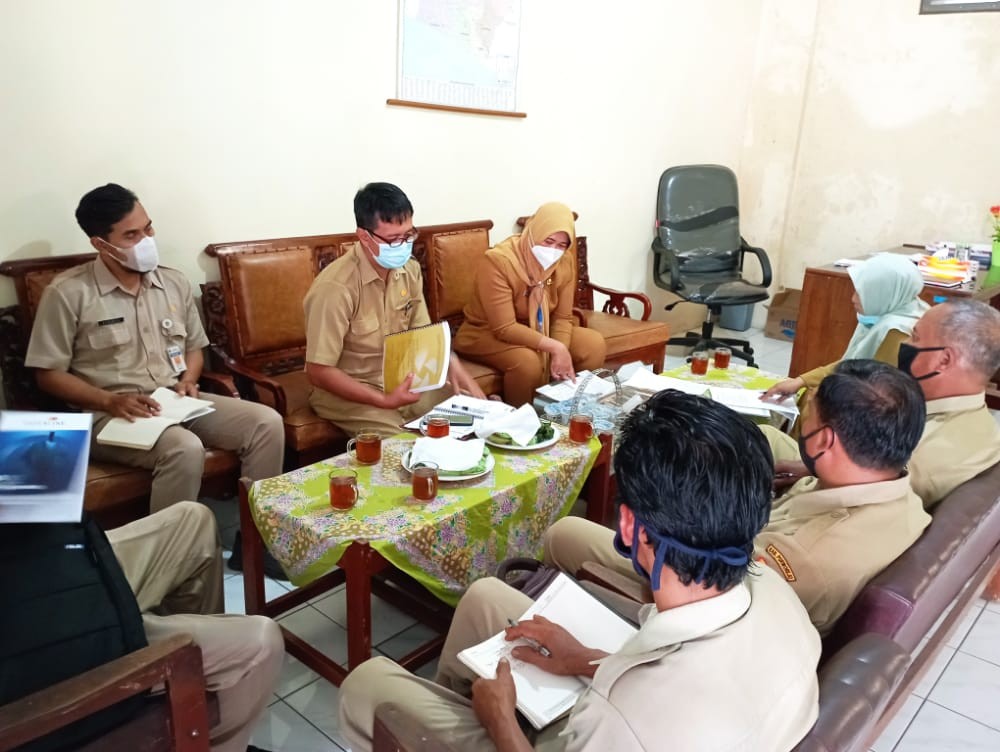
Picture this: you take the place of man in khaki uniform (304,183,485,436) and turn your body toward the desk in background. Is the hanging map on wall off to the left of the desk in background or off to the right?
left

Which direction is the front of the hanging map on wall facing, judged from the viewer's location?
facing the viewer

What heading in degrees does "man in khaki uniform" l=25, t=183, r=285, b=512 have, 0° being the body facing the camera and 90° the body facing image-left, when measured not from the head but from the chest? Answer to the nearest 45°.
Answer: approximately 315°

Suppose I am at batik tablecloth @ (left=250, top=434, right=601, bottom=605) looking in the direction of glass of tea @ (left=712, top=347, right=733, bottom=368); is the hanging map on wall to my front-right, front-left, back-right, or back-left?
front-left

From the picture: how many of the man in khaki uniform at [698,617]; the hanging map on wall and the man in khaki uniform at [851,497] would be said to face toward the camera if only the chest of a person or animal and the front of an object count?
1

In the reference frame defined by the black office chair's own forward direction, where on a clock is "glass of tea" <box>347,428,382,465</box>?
The glass of tea is roughly at 2 o'clock from the black office chair.

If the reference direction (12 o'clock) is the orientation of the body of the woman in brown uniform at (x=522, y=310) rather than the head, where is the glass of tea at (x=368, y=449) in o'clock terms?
The glass of tea is roughly at 2 o'clock from the woman in brown uniform.

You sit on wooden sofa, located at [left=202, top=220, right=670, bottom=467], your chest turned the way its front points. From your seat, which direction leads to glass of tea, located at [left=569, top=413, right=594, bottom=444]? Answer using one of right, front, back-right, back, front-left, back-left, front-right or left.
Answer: front

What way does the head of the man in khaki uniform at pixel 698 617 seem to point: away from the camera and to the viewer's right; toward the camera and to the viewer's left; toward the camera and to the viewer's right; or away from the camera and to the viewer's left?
away from the camera and to the viewer's left

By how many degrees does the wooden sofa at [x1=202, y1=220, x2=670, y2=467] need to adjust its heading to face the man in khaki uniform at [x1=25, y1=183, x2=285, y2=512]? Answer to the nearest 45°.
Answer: approximately 90° to its right

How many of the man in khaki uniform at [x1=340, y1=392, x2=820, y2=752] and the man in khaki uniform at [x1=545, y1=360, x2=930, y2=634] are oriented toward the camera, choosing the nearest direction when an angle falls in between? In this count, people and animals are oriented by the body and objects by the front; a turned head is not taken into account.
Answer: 0

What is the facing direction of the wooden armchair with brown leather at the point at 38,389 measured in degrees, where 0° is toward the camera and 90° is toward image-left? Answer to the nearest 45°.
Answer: approximately 315°

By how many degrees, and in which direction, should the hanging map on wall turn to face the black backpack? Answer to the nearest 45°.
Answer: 0° — it already faces it

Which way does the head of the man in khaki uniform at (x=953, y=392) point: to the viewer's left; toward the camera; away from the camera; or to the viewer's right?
to the viewer's left

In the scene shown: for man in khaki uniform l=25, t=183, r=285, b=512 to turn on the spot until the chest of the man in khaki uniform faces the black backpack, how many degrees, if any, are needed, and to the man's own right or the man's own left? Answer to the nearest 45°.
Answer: approximately 45° to the man's own right

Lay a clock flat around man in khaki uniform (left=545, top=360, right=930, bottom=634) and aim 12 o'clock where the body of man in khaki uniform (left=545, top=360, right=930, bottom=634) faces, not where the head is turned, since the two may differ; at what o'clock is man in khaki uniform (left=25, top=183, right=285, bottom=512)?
man in khaki uniform (left=25, top=183, right=285, bottom=512) is roughly at 11 o'clock from man in khaki uniform (left=545, top=360, right=930, bottom=634).

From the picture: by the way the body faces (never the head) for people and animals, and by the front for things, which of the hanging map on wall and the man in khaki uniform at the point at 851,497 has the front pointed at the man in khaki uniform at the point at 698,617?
the hanging map on wall

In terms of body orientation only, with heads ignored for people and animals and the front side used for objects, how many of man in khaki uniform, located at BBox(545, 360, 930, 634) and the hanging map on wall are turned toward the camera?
1

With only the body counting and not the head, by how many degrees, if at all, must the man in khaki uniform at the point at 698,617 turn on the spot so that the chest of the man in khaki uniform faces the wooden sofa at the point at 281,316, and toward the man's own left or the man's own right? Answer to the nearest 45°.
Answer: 0° — they already face it

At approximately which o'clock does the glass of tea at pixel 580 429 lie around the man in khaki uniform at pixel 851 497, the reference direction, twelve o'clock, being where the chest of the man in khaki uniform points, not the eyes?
The glass of tea is roughly at 12 o'clock from the man in khaki uniform.

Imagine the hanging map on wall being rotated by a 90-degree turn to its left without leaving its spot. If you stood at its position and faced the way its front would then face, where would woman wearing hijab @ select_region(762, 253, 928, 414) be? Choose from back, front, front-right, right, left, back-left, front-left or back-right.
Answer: front-right

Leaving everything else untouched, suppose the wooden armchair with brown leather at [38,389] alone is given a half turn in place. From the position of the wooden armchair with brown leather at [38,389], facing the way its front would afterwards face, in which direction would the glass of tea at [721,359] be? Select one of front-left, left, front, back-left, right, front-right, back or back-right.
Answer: back-right

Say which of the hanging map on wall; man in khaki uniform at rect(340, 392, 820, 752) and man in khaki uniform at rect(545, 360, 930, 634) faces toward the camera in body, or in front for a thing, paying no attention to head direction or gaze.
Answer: the hanging map on wall
